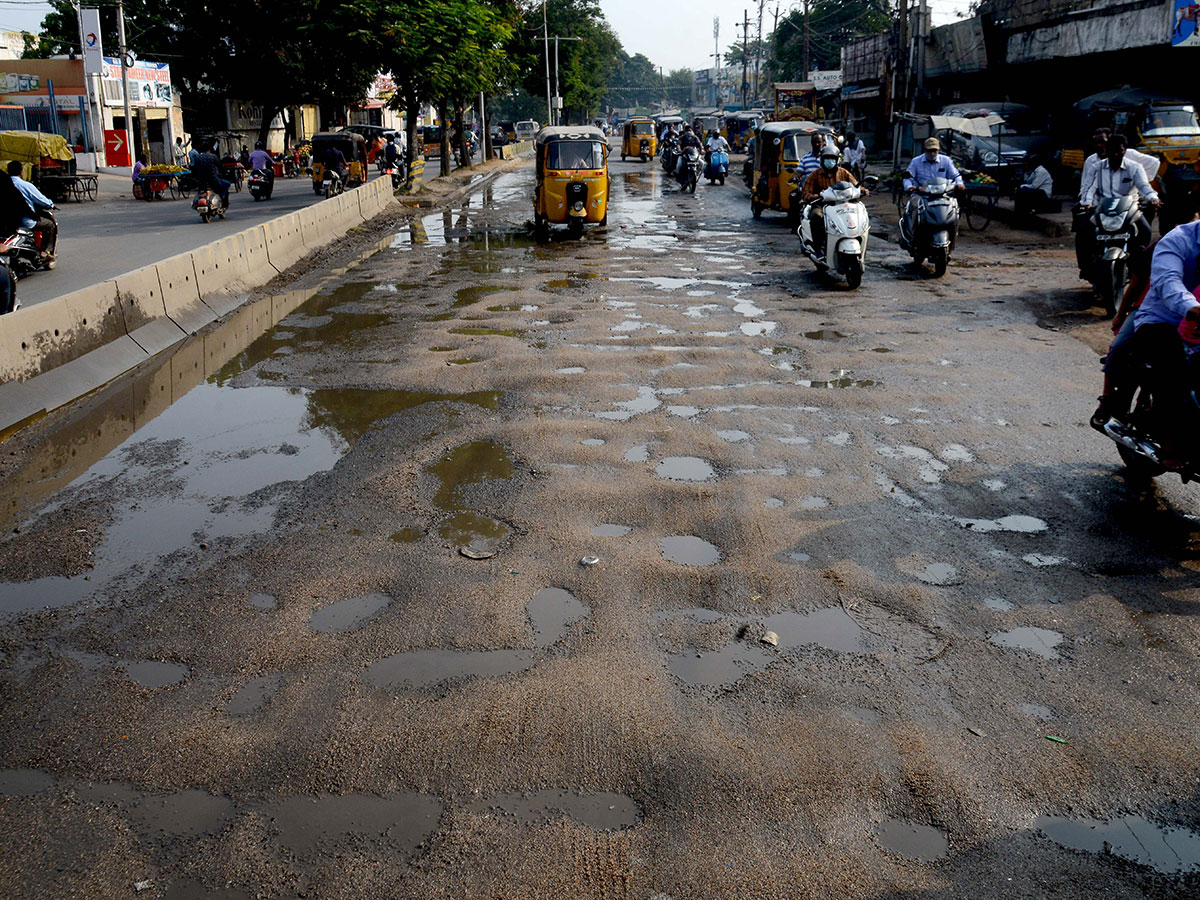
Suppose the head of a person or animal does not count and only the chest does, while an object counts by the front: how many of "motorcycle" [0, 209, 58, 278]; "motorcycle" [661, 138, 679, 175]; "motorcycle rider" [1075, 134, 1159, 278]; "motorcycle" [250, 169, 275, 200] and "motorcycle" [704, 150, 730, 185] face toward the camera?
3

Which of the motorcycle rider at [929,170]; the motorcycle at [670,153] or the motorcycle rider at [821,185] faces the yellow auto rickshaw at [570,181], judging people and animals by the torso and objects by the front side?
the motorcycle

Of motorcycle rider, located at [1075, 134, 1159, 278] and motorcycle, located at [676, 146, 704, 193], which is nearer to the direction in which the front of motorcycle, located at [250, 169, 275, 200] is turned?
the motorcycle

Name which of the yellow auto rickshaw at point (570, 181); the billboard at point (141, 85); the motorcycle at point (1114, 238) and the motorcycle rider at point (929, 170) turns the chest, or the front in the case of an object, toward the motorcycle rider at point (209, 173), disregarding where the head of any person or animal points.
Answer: the billboard

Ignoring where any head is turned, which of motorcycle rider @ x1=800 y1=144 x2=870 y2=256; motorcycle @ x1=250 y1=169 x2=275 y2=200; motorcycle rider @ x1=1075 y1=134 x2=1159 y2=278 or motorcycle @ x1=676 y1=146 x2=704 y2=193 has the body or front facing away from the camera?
motorcycle @ x1=250 y1=169 x2=275 y2=200

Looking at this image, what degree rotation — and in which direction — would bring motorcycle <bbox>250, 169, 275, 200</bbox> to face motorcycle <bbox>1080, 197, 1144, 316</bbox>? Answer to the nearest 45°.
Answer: approximately 180°
